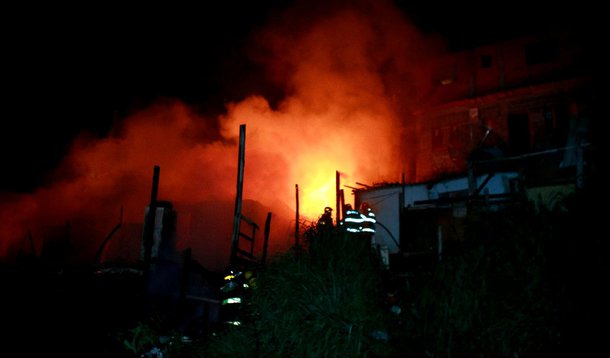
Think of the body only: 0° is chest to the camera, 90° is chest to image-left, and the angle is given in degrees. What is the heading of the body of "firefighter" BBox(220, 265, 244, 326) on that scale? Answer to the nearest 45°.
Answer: approximately 180°

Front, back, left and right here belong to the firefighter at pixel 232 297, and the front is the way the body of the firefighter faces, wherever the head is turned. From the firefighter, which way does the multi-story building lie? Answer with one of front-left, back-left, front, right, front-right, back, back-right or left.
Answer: front-right
